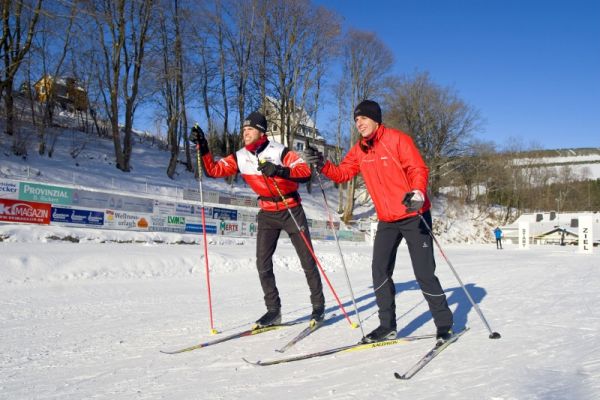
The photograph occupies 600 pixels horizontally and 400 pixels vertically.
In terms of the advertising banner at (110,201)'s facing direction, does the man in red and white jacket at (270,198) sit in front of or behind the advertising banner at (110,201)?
in front

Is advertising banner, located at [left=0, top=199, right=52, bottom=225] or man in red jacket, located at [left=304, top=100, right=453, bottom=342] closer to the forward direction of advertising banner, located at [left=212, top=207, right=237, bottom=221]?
the man in red jacket

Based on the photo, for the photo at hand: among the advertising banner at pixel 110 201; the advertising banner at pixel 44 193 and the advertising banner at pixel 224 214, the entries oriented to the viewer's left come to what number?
0

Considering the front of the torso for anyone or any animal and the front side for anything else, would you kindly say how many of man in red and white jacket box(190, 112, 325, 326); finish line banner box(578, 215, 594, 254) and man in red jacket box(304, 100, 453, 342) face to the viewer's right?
0

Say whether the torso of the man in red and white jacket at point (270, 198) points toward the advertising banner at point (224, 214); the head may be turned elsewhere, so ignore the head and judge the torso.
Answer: no

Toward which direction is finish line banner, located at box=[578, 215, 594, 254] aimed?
toward the camera

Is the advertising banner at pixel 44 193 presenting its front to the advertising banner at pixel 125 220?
no

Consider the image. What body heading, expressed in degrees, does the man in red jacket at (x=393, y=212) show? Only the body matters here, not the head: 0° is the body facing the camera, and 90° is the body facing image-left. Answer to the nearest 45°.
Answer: approximately 45°

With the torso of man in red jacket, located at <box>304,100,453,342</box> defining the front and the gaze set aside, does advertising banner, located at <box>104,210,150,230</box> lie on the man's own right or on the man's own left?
on the man's own right

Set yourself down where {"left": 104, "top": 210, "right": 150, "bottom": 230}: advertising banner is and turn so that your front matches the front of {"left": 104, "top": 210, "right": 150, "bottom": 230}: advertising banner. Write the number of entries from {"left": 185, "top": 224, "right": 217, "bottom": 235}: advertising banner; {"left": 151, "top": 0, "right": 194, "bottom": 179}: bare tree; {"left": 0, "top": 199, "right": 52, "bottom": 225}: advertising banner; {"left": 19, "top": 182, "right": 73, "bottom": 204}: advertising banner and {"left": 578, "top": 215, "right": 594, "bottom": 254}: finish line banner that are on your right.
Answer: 2

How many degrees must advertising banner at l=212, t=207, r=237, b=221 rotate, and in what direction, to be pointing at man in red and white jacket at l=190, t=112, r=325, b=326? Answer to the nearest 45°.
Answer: approximately 45° to its right

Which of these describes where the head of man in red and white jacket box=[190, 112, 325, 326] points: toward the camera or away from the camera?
toward the camera

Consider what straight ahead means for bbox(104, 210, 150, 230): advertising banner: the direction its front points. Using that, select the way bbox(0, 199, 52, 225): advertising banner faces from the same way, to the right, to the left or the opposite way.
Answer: the same way

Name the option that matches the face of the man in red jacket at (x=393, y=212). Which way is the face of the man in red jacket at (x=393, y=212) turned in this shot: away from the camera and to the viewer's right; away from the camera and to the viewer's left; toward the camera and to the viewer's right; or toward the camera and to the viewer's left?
toward the camera and to the viewer's left

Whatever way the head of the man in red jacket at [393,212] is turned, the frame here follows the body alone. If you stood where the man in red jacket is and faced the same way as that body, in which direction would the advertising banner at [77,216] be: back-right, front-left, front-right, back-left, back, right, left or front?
right
